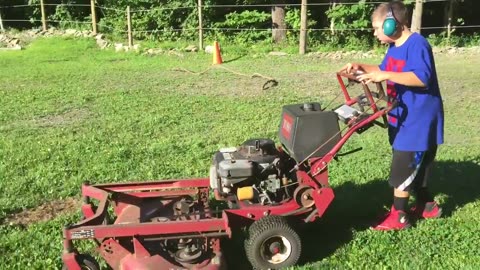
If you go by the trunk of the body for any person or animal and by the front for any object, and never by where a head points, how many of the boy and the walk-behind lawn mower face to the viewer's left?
2

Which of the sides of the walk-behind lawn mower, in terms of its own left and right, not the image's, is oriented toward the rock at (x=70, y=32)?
right

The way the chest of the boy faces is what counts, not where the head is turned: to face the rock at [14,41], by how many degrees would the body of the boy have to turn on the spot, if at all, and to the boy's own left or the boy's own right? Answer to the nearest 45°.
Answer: approximately 45° to the boy's own right

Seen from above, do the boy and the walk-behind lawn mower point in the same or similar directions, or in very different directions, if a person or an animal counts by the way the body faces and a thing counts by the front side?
same or similar directions

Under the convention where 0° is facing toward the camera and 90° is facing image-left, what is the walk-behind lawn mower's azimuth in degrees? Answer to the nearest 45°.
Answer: approximately 90°

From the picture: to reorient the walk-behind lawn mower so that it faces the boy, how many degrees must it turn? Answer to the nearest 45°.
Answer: approximately 180°

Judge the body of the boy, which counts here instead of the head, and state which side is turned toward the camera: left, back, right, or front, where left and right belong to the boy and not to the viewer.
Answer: left

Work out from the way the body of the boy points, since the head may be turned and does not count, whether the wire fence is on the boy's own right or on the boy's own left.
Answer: on the boy's own right

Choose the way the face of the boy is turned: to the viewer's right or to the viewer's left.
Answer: to the viewer's left

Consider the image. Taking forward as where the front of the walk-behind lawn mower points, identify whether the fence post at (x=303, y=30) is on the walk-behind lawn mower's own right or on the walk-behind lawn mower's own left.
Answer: on the walk-behind lawn mower's own right

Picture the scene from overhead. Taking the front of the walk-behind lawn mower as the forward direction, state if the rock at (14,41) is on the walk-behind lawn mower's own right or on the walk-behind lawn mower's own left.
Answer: on the walk-behind lawn mower's own right

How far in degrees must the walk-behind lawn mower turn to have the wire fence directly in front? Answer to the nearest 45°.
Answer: approximately 90° to its right

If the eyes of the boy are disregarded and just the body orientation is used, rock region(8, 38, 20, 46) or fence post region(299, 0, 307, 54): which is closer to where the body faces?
the rock
